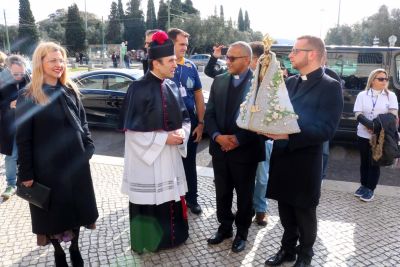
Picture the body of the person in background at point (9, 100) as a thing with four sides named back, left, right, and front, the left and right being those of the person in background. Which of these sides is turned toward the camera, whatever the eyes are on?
front

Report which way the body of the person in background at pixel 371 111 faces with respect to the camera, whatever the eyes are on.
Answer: toward the camera

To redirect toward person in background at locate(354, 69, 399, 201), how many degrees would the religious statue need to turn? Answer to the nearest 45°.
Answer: approximately 180°

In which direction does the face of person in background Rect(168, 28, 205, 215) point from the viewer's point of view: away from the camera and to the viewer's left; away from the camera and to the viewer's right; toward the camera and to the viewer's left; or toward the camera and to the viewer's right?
toward the camera and to the viewer's right

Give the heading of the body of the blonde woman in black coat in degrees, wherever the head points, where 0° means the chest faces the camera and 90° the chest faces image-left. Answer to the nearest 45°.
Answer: approximately 315°

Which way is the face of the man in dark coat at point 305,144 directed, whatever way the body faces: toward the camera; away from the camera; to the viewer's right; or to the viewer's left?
to the viewer's left

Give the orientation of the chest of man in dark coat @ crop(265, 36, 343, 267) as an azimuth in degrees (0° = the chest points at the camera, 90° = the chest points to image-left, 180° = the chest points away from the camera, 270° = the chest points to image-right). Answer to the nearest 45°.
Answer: approximately 45°

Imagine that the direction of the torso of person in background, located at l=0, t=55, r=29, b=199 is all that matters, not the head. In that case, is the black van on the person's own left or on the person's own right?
on the person's own left

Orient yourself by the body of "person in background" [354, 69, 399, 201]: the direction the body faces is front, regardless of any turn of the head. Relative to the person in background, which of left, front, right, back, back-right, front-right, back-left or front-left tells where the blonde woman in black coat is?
front-right

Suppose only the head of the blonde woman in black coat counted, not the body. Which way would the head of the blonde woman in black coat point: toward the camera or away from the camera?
toward the camera

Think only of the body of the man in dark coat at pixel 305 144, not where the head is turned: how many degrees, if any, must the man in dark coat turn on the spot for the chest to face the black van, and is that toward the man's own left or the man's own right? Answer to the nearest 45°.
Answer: approximately 135° to the man's own right

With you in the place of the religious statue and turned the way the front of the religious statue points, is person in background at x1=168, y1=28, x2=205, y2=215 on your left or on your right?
on your right

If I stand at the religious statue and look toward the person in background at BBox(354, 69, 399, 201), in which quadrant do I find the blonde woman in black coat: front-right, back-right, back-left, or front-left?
back-left
